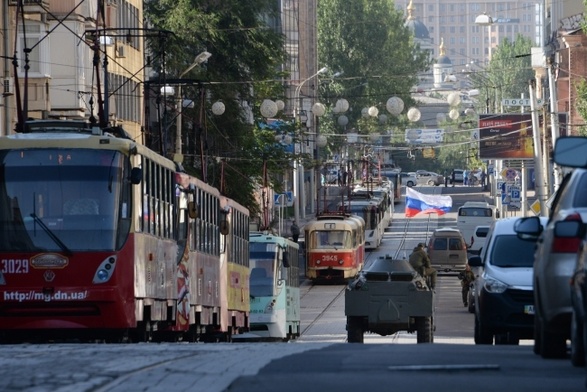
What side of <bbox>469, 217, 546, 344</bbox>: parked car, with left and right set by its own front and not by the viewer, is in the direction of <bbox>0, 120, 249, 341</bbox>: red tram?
right

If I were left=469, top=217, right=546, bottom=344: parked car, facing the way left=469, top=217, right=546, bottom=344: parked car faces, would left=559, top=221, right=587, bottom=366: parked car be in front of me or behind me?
in front

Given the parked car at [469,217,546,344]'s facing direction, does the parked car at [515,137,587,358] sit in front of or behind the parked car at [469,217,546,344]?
in front

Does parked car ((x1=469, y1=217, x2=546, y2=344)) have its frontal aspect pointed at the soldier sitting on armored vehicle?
no

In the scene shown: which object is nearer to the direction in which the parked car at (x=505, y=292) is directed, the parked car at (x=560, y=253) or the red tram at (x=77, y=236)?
the parked car

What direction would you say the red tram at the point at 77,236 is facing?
toward the camera

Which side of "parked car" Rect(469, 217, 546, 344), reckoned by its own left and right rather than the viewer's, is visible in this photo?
front

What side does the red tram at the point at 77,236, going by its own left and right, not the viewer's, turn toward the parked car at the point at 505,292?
left
